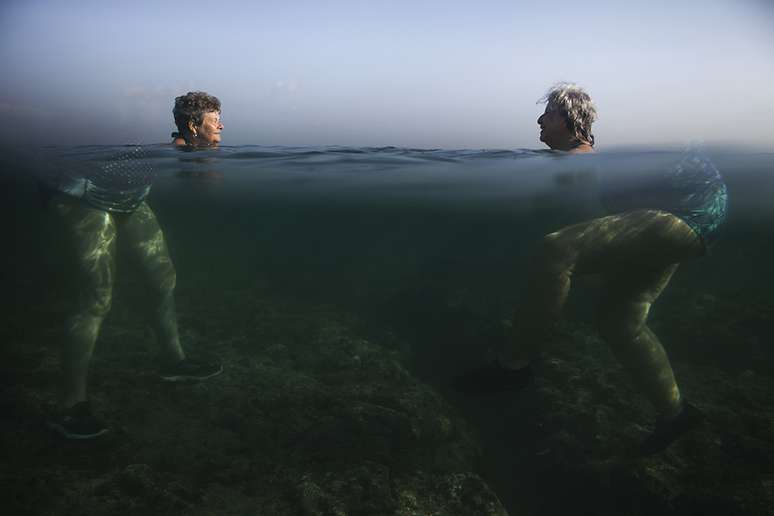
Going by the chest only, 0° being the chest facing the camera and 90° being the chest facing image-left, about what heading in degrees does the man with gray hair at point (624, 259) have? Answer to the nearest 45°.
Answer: approximately 90°

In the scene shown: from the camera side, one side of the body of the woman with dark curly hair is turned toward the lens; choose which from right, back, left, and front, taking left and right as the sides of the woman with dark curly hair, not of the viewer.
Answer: right

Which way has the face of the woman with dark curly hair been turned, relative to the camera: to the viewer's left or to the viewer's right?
to the viewer's right

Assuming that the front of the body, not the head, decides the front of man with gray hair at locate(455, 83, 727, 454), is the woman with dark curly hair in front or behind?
in front

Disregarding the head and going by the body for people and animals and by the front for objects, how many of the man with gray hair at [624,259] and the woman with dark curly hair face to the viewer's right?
1

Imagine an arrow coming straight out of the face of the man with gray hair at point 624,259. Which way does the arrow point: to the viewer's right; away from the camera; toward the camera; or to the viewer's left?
to the viewer's left

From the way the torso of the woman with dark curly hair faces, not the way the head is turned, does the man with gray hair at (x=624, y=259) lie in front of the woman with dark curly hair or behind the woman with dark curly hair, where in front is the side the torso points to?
in front
